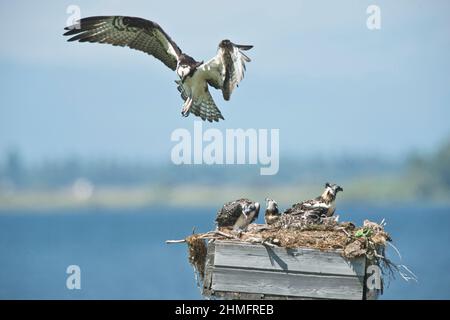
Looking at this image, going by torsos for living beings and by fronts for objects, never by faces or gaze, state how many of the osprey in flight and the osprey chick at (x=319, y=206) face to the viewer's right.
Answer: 1

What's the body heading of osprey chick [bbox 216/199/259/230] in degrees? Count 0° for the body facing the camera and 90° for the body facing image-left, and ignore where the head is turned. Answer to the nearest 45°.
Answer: approximately 315°

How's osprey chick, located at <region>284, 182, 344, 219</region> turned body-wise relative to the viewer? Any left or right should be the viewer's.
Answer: facing to the right of the viewer

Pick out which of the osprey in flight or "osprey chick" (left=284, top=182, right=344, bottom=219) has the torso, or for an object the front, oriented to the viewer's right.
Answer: the osprey chick

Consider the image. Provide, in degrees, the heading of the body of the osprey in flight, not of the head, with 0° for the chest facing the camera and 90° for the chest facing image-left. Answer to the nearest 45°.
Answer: approximately 45°
